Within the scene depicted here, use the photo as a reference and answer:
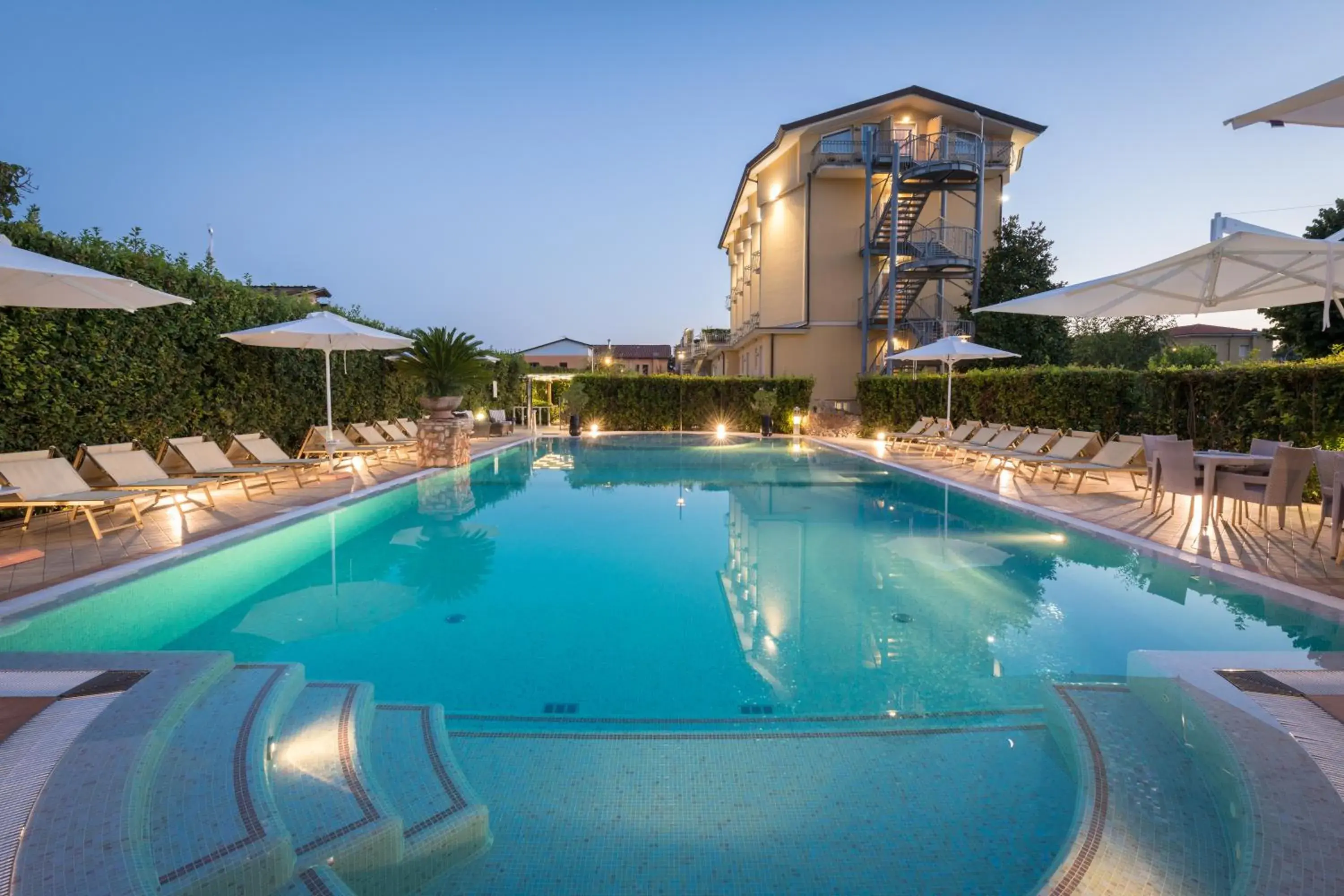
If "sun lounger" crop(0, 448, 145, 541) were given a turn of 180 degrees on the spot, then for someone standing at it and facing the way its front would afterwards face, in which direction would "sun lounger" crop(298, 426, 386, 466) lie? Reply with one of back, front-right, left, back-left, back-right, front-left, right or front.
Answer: right

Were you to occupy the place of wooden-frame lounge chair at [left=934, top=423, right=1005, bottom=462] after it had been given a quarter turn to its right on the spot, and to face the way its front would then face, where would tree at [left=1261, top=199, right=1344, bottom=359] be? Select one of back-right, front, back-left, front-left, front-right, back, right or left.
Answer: right

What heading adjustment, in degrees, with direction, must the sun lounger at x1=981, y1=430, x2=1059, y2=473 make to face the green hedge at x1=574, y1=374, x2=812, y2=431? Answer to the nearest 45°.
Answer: approximately 90° to its right

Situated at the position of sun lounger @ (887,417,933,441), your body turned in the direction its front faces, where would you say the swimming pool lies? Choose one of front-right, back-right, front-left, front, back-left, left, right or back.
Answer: front-left

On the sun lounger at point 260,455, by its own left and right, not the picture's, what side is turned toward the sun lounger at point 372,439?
left

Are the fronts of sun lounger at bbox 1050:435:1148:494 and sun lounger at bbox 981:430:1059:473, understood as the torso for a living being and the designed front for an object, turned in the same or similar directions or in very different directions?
same or similar directions

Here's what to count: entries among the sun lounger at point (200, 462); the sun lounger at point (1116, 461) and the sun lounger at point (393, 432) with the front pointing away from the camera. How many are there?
0

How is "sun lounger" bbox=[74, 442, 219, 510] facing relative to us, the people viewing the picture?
facing the viewer and to the right of the viewer

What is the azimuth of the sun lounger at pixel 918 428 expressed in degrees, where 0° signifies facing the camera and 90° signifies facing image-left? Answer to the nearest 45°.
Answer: approximately 45°

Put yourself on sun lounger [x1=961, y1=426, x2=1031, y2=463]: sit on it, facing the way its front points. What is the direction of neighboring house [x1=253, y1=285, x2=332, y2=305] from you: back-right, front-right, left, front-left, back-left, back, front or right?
front-right

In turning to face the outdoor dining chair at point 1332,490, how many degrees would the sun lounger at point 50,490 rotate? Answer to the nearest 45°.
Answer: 0° — it already faces it

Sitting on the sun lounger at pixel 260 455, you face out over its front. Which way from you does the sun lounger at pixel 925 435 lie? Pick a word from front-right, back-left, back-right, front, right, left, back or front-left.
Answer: front-left

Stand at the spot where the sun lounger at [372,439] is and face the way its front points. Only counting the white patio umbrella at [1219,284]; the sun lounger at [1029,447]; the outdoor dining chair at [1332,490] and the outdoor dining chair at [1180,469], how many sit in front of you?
4

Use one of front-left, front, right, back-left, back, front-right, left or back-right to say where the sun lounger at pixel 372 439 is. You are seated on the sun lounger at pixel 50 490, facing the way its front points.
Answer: left

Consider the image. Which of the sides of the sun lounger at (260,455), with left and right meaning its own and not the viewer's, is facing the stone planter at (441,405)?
left

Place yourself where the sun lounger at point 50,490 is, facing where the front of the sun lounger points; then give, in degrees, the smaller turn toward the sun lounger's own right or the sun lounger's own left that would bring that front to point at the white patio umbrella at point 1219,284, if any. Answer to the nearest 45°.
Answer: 0° — it already faces it

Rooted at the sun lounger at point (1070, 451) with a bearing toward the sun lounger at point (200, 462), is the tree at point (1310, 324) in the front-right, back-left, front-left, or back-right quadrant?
back-right
